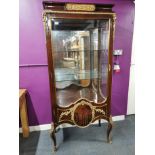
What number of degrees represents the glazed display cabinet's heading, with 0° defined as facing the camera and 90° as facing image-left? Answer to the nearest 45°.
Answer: approximately 0°
